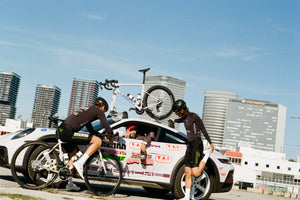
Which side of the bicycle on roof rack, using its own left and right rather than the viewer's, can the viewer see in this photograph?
left

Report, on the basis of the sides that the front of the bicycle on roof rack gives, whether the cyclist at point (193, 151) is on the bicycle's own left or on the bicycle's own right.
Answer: on the bicycle's own left

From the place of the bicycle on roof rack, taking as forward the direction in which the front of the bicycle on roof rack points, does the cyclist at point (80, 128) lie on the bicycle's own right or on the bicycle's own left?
on the bicycle's own left

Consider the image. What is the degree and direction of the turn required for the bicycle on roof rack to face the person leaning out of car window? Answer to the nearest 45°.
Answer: approximately 90° to its left

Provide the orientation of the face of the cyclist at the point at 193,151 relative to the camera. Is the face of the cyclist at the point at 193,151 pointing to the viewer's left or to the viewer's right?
to the viewer's left
